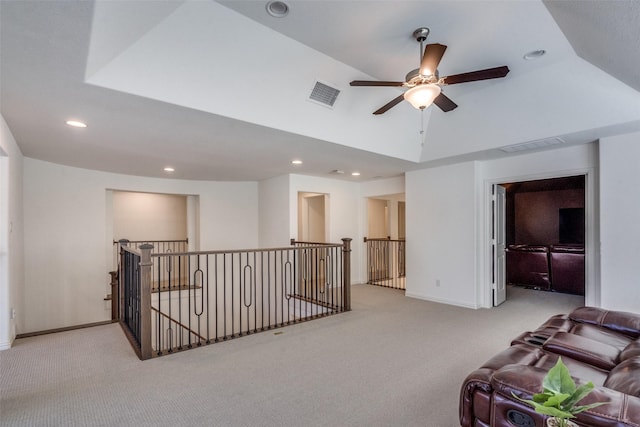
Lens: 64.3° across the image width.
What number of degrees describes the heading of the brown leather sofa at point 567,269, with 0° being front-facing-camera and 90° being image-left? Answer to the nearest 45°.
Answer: approximately 180°

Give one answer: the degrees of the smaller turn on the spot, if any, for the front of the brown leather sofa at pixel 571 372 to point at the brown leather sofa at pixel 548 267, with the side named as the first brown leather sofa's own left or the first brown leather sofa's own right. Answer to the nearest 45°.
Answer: approximately 45° to the first brown leather sofa's own right

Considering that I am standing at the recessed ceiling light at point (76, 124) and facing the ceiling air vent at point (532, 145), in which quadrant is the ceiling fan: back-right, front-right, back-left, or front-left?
front-right

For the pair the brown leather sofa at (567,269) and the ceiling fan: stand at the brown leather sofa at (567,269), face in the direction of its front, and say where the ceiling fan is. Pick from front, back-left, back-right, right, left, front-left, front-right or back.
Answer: back

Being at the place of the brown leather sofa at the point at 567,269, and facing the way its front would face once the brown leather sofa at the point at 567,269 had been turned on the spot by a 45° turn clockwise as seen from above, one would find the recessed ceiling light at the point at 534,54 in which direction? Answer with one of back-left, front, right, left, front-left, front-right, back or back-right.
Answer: back-right

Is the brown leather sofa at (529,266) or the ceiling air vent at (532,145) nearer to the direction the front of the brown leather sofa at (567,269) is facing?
the brown leather sofa

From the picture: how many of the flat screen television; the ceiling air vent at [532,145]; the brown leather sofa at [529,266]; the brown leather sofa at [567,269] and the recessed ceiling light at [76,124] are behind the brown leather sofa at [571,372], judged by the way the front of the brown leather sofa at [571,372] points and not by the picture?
0

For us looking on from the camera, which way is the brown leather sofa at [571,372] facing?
facing away from the viewer and to the left of the viewer

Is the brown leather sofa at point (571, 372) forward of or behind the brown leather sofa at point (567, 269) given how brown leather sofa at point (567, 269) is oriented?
behind

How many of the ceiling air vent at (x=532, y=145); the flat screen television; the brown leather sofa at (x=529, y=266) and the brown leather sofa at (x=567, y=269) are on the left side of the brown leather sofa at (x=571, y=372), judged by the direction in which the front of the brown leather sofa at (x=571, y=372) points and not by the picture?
0

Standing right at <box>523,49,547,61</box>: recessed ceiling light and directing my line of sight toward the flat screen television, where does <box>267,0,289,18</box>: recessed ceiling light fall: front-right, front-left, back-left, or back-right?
back-left

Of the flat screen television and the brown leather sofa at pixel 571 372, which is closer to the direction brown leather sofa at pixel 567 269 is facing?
the flat screen television

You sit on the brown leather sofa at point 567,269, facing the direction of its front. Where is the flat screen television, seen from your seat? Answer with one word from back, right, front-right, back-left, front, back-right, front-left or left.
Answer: front

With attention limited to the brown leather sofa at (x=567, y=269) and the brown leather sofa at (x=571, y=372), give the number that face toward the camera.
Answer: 0
